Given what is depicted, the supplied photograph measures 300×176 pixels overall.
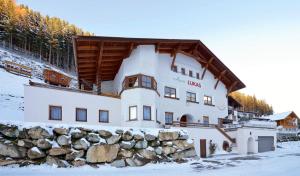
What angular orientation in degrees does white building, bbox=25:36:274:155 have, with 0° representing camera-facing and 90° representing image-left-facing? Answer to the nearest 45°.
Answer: approximately 315°
